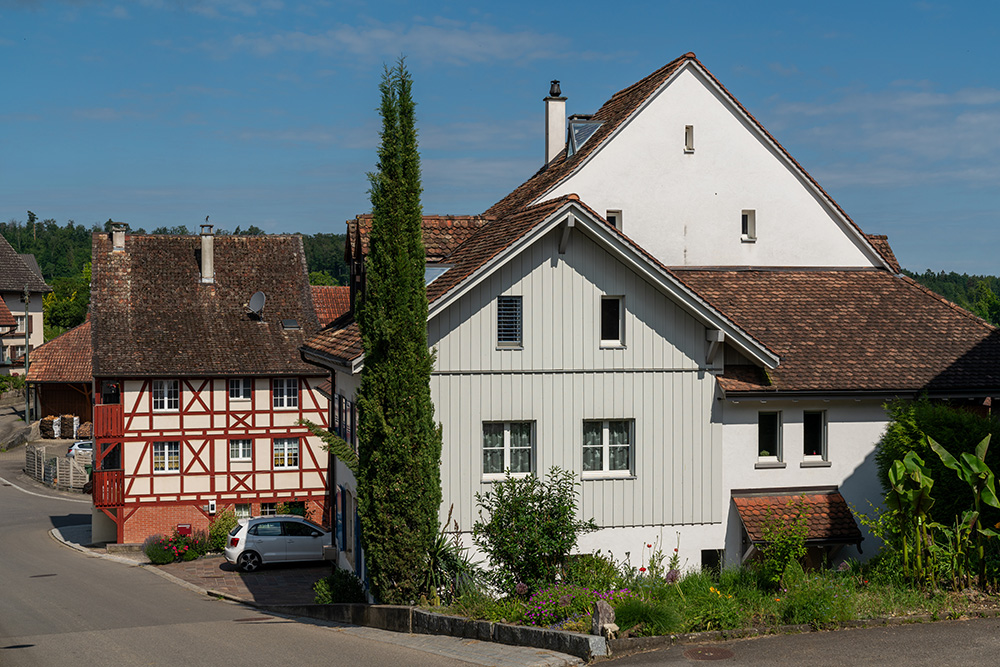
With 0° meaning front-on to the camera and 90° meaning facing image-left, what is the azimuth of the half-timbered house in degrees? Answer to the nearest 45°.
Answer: approximately 0°

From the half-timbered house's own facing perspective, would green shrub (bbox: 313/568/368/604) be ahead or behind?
ahead

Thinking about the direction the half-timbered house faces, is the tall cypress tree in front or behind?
in front
